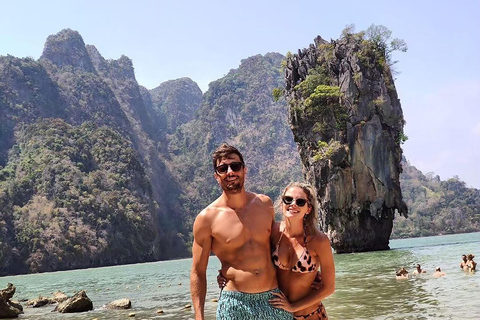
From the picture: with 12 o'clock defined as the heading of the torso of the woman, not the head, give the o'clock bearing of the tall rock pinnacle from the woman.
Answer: The tall rock pinnacle is roughly at 5 o'clock from the woman.

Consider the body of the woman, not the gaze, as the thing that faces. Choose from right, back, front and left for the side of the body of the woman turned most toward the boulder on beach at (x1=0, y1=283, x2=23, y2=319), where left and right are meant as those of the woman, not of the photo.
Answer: right

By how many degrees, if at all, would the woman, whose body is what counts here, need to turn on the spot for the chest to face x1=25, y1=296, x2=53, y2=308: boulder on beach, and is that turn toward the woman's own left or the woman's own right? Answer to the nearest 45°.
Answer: approximately 90° to the woman's own right

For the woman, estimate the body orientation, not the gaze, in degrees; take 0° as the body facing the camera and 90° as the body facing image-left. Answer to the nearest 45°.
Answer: approximately 45°

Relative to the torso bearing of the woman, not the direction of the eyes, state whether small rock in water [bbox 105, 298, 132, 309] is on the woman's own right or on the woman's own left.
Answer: on the woman's own right

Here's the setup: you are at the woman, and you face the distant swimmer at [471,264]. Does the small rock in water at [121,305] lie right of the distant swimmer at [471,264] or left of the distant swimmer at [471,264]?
left
